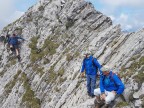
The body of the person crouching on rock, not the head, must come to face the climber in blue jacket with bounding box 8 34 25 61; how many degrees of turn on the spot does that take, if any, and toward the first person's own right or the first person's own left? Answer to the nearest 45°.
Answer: approximately 90° to the first person's own right

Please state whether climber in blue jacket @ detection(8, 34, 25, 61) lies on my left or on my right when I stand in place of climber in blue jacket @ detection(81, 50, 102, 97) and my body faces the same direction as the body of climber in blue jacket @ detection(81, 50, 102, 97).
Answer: on my right

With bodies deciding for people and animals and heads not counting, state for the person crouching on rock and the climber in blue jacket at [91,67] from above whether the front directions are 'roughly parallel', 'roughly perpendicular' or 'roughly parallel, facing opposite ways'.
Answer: roughly parallel

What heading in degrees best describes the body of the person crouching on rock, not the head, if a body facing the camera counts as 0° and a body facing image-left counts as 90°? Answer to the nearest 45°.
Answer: approximately 45°
